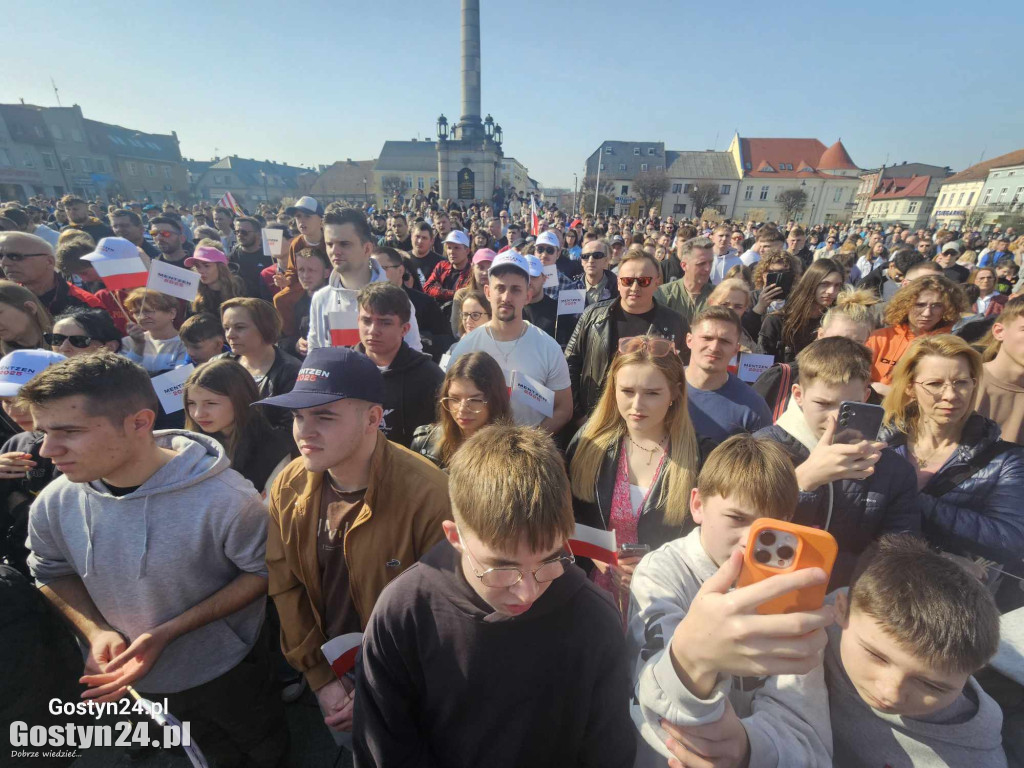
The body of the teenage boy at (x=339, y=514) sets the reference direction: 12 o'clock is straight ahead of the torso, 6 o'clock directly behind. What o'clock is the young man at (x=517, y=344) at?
the young man at (x=517, y=344) is roughly at 6 o'clock from the teenage boy at (x=339, y=514).

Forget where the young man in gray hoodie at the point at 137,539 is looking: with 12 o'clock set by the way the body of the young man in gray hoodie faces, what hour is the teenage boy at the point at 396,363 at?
The teenage boy is roughly at 7 o'clock from the young man in gray hoodie.

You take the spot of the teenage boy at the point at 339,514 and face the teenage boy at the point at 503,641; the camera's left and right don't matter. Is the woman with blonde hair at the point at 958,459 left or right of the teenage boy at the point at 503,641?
left

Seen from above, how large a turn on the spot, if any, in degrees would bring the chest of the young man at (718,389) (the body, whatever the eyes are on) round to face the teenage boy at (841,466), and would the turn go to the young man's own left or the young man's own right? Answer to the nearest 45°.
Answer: approximately 45° to the young man's own left

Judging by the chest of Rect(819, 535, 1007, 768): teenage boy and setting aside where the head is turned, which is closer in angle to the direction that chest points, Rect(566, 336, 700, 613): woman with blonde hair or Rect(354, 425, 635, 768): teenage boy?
the teenage boy

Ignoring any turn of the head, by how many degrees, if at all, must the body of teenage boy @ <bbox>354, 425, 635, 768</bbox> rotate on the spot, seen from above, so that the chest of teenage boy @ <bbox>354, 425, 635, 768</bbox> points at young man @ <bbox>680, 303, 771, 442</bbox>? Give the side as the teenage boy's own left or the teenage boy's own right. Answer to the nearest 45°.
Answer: approximately 135° to the teenage boy's own left

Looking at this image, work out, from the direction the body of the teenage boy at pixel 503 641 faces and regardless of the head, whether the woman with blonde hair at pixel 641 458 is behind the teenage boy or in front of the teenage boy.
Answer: behind
